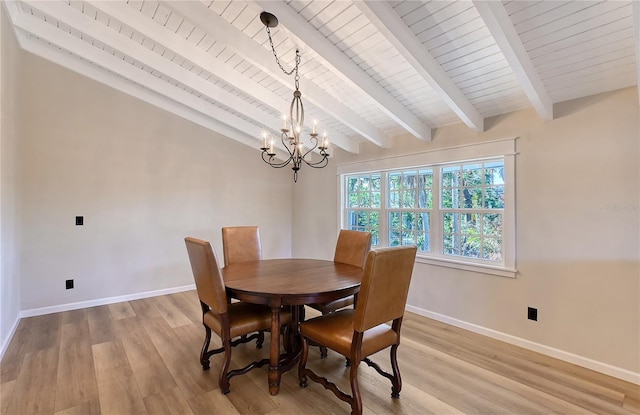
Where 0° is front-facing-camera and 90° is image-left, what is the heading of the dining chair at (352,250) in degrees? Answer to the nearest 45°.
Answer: approximately 45°

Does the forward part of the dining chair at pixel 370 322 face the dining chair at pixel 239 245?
yes

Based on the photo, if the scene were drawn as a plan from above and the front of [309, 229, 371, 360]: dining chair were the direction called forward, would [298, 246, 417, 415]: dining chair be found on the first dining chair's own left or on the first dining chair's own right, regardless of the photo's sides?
on the first dining chair's own left

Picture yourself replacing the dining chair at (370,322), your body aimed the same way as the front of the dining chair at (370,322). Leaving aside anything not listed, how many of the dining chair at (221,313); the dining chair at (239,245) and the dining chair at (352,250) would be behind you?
0

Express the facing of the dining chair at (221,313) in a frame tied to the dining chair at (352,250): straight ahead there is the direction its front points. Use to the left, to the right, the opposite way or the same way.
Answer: the opposite way

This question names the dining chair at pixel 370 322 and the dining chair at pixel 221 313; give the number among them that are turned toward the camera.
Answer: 0

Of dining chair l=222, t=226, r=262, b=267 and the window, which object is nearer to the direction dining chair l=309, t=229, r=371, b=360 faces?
the dining chair

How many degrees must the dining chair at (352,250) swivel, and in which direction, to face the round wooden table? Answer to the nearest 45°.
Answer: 0° — it already faces it

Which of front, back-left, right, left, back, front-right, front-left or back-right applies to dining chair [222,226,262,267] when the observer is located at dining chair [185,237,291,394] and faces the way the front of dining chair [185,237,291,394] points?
front-left

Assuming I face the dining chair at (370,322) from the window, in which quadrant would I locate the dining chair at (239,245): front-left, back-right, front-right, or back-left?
front-right

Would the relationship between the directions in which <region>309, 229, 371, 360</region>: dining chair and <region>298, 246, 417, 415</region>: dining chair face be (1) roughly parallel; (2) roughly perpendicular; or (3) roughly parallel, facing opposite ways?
roughly perpendicular

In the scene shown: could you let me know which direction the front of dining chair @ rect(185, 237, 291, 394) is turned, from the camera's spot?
facing away from the viewer and to the right of the viewer

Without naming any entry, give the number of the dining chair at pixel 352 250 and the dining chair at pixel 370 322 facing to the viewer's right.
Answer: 0

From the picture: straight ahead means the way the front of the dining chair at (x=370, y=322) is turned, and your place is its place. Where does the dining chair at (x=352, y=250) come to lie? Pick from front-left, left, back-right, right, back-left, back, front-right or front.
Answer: front-right

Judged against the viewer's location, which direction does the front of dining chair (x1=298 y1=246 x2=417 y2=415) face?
facing away from the viewer and to the left of the viewer

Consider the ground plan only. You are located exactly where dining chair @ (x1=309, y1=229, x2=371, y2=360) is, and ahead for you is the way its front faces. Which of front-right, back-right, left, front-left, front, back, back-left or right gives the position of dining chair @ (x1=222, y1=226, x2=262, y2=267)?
front-right

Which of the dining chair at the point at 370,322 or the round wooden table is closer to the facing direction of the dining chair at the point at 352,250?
the round wooden table
